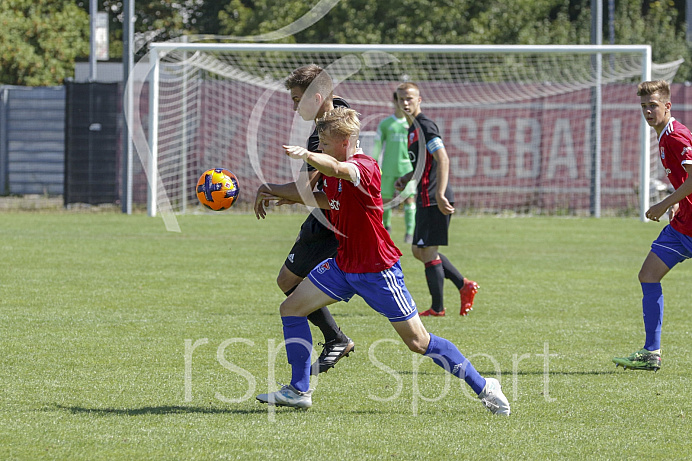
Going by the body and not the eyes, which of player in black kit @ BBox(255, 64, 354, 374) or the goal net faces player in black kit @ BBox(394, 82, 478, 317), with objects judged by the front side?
the goal net

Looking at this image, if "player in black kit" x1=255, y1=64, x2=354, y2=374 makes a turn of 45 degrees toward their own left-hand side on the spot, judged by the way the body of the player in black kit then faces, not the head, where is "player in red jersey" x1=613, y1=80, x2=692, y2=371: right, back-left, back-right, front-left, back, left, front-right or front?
back-left

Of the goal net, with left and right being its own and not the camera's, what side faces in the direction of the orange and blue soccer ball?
front

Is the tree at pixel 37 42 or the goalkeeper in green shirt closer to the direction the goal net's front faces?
the goalkeeper in green shirt

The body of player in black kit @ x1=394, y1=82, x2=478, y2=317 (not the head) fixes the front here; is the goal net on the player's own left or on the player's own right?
on the player's own right

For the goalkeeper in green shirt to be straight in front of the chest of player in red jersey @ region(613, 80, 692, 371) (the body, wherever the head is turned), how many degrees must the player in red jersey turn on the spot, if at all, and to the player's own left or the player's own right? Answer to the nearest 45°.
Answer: approximately 45° to the player's own right

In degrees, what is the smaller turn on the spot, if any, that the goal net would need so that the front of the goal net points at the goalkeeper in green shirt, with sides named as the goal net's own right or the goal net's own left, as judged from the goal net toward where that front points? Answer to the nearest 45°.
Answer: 0° — it already faces them

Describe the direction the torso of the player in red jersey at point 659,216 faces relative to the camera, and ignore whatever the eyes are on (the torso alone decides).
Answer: to the viewer's left

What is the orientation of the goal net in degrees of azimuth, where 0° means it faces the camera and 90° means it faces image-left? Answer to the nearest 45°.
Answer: approximately 0°

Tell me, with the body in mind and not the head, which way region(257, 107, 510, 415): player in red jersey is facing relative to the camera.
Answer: to the viewer's left

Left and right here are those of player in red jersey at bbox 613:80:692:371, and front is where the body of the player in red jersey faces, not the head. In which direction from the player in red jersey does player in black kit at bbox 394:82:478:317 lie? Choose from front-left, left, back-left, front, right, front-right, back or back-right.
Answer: front-right

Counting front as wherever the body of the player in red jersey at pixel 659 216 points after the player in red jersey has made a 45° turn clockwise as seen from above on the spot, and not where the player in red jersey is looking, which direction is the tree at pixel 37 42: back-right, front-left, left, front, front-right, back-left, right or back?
front

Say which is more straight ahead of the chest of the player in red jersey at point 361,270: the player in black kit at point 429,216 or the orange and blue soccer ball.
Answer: the orange and blue soccer ball

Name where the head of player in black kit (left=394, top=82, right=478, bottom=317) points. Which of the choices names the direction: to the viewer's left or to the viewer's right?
to the viewer's left

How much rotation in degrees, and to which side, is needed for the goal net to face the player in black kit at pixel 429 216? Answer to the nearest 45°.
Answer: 0° — it already faces them

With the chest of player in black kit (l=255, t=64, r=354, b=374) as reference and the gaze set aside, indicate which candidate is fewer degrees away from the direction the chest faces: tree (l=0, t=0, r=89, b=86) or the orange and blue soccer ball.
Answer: the orange and blue soccer ball
